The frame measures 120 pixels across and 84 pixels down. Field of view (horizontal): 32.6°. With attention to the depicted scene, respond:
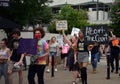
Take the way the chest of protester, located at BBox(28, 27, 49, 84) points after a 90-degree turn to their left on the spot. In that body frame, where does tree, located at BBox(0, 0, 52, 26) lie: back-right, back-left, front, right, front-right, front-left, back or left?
back-left

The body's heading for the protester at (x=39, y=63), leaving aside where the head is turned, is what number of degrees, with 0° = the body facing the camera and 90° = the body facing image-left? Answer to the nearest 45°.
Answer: approximately 45°
